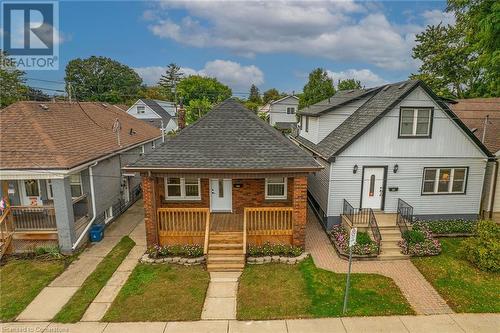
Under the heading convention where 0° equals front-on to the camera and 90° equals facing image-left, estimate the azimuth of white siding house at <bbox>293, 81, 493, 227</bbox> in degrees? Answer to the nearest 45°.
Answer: approximately 0°

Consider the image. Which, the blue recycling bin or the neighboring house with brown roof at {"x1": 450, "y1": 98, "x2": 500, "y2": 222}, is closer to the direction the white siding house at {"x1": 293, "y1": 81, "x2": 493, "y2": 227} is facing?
the blue recycling bin

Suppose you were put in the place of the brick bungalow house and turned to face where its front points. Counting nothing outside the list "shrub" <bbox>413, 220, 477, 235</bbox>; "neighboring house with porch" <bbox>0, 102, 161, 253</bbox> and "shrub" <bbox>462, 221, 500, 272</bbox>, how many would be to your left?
2

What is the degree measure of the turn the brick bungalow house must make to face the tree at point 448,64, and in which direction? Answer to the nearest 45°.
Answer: approximately 135° to its left

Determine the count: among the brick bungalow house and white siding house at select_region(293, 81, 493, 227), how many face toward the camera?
2

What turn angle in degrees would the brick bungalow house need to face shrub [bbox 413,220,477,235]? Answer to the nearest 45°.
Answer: approximately 90° to its left

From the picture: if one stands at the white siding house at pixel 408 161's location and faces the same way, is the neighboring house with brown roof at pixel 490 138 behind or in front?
behind

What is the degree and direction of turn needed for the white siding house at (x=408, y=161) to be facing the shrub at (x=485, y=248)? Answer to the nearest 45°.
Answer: approximately 45° to its left

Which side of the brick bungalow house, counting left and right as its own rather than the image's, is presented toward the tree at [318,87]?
back

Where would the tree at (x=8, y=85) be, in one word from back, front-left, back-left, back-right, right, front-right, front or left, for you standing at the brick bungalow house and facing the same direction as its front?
back-right

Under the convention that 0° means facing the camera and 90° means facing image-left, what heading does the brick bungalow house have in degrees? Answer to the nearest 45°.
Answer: approximately 0°

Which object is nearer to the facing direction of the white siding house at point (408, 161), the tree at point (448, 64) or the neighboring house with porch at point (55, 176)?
the neighboring house with porch

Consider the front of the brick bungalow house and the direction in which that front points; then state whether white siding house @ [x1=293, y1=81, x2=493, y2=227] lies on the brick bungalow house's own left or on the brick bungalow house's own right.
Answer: on the brick bungalow house's own left
